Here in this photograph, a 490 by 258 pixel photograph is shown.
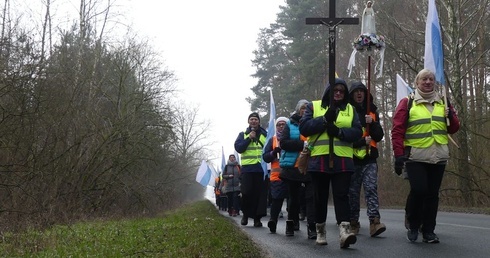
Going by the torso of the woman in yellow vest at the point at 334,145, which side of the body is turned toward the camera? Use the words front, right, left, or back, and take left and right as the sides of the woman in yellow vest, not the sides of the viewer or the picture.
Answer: front

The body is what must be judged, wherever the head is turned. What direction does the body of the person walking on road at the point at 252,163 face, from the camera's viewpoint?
toward the camera

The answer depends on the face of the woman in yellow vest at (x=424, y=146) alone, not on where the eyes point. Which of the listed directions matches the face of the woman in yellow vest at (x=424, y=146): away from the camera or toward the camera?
toward the camera

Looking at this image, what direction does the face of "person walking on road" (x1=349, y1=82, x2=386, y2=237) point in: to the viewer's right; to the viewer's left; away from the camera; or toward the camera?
toward the camera

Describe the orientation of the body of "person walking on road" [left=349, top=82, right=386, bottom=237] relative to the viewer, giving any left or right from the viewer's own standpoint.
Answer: facing the viewer

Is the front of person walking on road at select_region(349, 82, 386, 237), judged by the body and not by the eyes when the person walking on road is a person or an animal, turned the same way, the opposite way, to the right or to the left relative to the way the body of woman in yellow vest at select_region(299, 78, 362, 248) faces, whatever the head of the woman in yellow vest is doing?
the same way

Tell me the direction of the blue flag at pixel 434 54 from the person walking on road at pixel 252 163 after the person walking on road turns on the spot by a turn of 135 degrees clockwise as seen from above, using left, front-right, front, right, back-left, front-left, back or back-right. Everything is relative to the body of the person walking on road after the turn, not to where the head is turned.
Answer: back

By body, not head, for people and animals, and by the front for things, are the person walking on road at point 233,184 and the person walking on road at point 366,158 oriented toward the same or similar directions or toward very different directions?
same or similar directions

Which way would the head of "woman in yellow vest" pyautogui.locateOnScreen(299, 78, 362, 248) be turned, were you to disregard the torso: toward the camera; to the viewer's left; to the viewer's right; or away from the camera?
toward the camera

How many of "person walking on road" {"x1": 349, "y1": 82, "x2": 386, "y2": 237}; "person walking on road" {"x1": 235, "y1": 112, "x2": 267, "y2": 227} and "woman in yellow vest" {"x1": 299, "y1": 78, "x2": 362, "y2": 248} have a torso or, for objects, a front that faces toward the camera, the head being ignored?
3

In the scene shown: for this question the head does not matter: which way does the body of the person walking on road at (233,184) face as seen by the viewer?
toward the camera

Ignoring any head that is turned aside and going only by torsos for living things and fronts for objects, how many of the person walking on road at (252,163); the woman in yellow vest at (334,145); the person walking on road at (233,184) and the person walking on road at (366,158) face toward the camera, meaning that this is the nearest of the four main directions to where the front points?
4

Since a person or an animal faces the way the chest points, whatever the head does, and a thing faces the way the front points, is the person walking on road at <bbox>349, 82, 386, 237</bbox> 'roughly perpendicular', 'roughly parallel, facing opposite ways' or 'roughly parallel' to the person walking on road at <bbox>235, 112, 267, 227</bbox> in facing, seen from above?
roughly parallel
